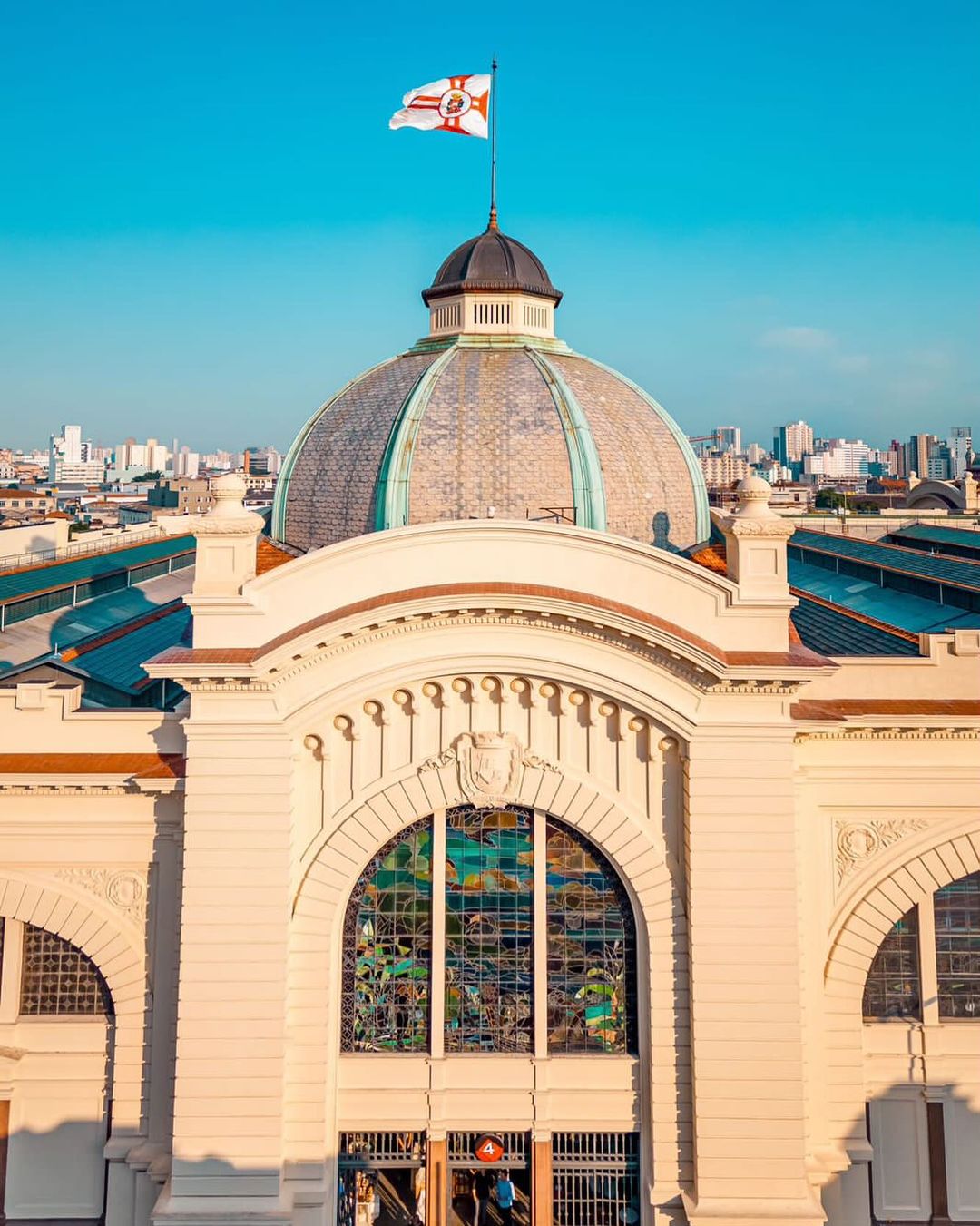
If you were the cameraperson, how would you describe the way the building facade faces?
facing the viewer
